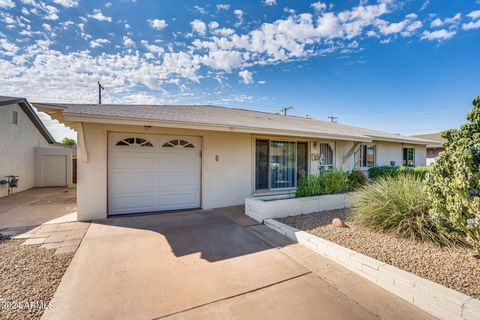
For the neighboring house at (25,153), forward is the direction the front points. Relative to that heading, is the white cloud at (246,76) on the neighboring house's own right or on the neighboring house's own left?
on the neighboring house's own left

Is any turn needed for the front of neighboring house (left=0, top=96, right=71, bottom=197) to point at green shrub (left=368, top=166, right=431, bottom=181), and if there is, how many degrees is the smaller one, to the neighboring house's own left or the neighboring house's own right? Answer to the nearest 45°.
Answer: approximately 45° to the neighboring house's own left

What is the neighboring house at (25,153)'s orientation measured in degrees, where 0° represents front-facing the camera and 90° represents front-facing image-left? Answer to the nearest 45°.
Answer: approximately 0°

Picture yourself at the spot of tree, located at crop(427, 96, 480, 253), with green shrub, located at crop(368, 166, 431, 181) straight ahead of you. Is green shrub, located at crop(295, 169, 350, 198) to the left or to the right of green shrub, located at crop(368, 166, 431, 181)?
left
